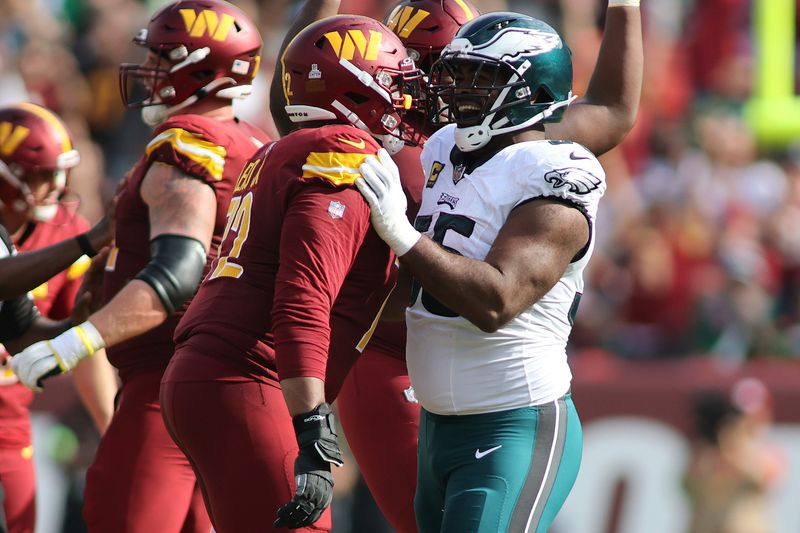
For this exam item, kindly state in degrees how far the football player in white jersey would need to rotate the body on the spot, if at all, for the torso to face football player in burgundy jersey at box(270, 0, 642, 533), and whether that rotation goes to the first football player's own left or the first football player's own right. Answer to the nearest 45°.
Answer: approximately 90° to the first football player's own right

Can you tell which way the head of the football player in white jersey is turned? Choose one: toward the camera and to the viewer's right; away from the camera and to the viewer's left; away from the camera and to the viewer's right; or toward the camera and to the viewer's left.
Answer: toward the camera and to the viewer's left

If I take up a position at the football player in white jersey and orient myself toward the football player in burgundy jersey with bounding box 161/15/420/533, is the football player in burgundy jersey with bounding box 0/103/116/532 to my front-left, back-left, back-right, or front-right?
front-right

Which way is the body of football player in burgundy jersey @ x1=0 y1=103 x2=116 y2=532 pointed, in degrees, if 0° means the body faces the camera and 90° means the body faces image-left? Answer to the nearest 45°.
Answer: approximately 315°

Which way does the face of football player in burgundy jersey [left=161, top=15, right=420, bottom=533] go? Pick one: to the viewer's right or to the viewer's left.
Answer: to the viewer's right

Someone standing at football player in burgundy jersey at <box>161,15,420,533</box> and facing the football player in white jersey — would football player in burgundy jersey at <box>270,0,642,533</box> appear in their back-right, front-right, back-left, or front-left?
front-left

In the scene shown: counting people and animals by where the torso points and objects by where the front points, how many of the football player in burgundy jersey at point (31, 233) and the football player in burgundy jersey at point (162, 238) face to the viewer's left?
1

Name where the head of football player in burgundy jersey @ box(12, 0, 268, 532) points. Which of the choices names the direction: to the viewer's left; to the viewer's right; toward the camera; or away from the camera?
to the viewer's left

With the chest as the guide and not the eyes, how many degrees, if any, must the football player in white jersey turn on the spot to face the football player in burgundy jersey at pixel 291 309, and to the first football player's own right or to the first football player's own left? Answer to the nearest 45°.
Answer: approximately 45° to the first football player's own right

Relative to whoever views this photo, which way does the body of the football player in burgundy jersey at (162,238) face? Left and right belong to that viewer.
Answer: facing to the left of the viewer
